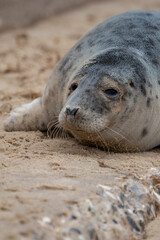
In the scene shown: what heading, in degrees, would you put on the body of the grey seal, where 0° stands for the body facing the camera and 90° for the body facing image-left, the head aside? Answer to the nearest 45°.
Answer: approximately 45°
